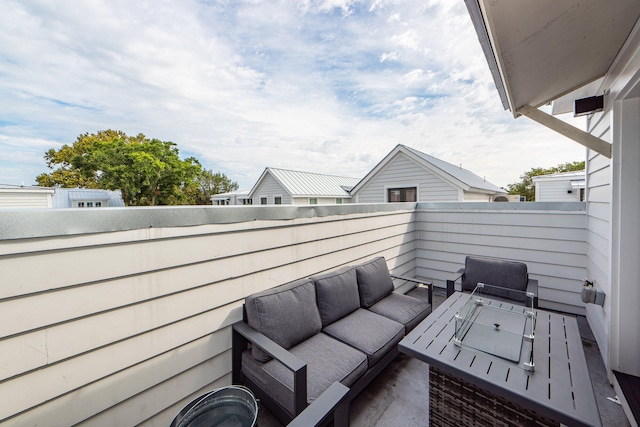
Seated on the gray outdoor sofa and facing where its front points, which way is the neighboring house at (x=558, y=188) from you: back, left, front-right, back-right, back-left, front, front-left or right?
left

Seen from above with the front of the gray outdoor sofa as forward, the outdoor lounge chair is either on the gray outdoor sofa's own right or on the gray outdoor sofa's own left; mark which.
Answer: on the gray outdoor sofa's own left

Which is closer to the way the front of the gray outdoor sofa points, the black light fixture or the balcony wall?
the black light fixture

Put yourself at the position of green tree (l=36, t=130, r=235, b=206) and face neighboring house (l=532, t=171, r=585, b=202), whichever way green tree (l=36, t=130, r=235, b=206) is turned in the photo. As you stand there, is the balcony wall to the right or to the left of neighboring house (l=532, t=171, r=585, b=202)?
right

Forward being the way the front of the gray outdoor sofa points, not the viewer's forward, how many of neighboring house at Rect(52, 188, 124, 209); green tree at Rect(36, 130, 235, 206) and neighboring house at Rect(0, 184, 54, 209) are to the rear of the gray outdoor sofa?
3

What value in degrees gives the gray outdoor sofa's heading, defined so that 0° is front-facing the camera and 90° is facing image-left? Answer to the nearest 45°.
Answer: approximately 315°

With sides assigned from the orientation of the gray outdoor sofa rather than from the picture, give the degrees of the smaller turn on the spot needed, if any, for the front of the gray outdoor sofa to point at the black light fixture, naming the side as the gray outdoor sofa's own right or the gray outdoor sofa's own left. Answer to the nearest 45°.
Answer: approximately 45° to the gray outdoor sofa's own left

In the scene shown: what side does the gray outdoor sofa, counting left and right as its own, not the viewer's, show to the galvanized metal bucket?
right

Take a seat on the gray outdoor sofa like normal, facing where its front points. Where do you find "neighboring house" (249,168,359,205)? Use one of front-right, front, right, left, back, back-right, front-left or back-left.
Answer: back-left

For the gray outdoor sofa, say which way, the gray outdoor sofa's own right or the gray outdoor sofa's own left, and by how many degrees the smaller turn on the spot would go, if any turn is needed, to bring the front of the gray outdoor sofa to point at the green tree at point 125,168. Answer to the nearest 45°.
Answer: approximately 180°

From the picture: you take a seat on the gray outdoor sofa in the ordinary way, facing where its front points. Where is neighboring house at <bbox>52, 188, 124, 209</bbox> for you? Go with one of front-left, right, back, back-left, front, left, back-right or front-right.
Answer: back

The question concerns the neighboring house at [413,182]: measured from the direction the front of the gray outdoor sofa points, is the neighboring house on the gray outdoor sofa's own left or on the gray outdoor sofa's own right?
on the gray outdoor sofa's own left
